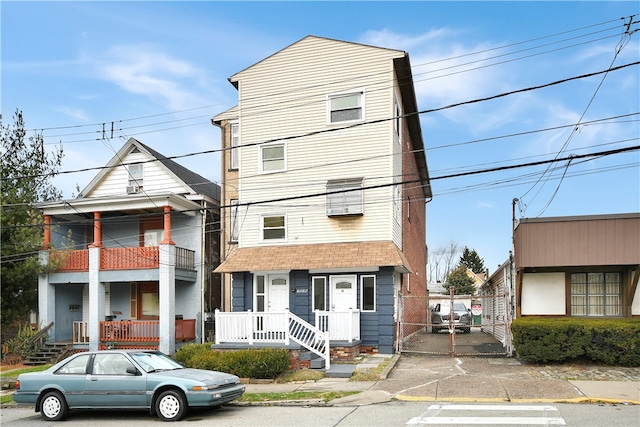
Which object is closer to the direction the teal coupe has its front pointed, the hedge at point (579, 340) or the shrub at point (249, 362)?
the hedge

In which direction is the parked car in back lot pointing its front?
toward the camera

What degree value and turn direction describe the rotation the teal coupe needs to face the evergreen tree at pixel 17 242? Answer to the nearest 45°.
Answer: approximately 135° to its left

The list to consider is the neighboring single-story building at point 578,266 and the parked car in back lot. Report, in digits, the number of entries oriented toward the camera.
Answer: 2

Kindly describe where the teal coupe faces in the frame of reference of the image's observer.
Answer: facing the viewer and to the right of the viewer

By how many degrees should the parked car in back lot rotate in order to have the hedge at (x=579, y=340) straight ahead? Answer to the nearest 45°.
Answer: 0° — it already faces it

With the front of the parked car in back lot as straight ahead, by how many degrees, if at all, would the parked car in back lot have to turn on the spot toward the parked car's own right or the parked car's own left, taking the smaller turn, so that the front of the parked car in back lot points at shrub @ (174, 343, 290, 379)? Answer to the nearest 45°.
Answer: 0° — it already faces it

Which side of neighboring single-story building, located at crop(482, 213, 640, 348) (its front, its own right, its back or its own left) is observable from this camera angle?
front

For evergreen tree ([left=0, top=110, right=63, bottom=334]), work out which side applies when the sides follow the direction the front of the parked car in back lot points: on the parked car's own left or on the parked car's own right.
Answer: on the parked car's own right
